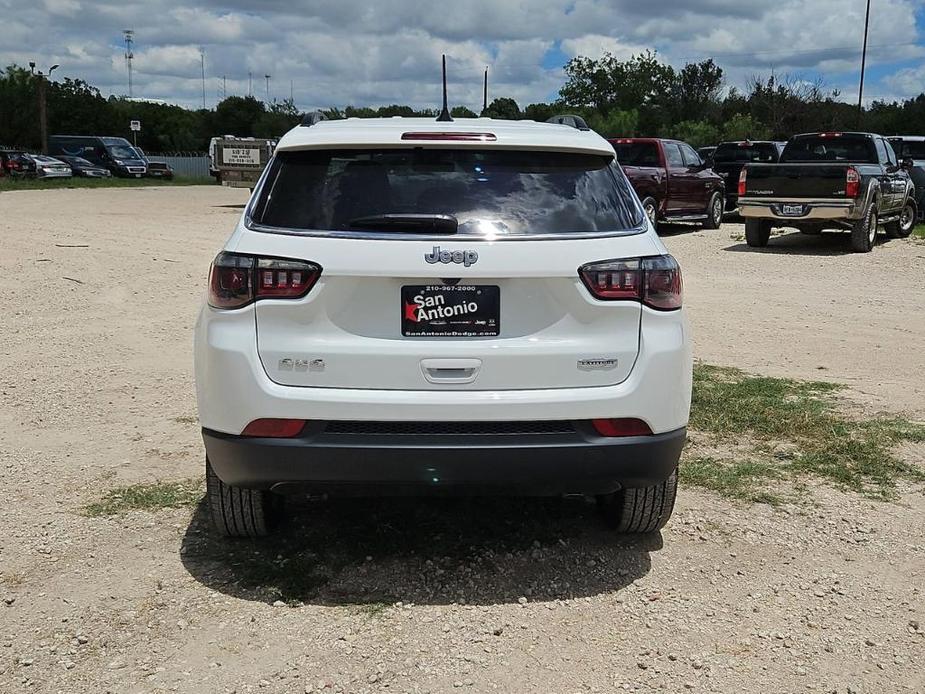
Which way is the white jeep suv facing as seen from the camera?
away from the camera

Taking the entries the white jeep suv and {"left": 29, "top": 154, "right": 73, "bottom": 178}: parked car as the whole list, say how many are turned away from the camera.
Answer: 1

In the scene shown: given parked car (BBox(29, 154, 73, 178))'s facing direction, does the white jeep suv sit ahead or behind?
ahead

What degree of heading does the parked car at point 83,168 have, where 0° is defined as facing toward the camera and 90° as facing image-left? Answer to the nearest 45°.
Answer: approximately 315°

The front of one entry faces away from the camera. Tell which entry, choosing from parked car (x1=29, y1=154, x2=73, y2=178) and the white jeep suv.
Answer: the white jeep suv

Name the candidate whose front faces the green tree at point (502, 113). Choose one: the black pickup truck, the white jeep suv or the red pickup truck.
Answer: the white jeep suv

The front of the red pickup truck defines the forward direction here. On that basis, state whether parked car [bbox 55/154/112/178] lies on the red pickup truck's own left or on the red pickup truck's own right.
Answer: on the red pickup truck's own left

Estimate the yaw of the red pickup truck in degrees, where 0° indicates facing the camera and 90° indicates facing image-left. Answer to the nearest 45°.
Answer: approximately 225°

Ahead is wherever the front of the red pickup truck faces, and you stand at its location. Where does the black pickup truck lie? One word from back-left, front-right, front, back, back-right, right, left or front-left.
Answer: right

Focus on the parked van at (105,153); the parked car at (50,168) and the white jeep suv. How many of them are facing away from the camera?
1

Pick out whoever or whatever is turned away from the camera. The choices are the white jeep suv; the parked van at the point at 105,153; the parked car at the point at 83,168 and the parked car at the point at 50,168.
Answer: the white jeep suv

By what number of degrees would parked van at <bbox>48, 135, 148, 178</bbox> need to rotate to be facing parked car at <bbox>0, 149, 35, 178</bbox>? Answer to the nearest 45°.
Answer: approximately 90° to its right

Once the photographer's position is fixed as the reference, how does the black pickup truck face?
facing away from the viewer and to the right of the viewer

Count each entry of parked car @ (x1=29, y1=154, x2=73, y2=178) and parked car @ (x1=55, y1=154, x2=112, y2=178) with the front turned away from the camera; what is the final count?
0

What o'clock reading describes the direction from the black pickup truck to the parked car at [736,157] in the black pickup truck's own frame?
The parked car is roughly at 10 o'clock from the black pickup truck.

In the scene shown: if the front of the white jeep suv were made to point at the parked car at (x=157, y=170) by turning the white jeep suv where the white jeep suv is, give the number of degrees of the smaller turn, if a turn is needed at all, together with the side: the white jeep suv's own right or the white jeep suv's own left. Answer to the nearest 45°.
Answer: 0° — it already faces it
